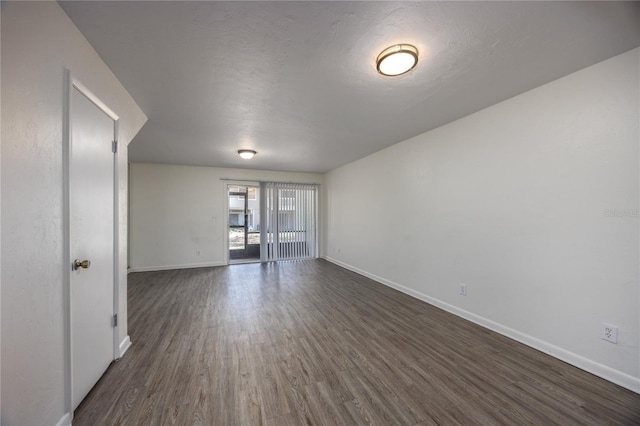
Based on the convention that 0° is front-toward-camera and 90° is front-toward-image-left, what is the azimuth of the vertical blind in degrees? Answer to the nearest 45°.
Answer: approximately 0°

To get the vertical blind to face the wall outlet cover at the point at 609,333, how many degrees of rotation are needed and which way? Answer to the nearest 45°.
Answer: approximately 45° to its left

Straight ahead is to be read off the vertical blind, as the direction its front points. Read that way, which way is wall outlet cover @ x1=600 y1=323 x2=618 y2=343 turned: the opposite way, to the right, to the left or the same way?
to the right

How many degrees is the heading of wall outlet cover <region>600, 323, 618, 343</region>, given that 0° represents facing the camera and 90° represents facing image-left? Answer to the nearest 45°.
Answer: approximately 45°

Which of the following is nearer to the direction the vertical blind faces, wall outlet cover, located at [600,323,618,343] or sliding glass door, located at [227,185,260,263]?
the wall outlet cover

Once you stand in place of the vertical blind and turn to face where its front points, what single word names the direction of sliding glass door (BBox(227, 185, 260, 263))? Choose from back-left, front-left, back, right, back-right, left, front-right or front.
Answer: back-right
